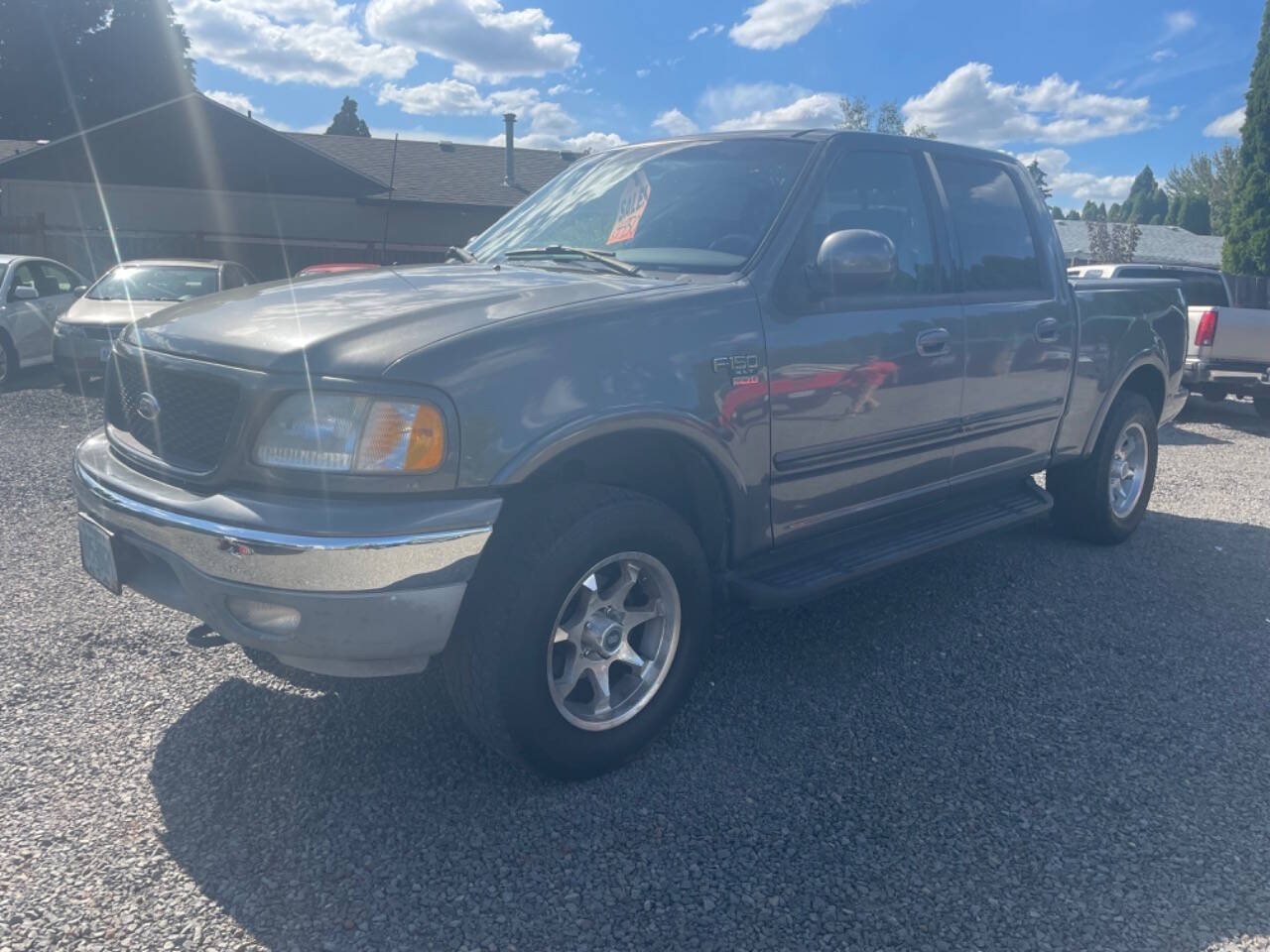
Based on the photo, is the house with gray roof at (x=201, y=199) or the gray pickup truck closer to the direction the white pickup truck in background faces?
the house with gray roof

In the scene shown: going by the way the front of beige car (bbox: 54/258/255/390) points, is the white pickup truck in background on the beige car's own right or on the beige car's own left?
on the beige car's own left

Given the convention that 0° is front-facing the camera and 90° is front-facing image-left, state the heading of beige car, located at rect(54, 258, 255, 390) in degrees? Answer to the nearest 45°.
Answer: approximately 45°

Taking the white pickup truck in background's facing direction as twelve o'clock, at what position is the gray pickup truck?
The gray pickup truck is roughly at 8 o'clock from the white pickup truck in background.

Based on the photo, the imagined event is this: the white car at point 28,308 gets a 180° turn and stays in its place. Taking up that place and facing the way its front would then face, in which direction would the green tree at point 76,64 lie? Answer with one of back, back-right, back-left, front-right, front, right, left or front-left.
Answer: front-left

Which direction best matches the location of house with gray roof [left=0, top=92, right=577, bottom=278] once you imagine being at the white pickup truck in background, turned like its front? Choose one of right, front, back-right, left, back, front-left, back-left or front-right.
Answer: front-left

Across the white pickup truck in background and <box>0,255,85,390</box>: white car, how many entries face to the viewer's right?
0

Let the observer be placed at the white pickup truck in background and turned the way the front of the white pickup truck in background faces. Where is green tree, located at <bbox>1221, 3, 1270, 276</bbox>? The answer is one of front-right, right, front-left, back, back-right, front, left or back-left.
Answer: front-right

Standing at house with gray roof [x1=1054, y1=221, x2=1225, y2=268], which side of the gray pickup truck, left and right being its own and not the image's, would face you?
back

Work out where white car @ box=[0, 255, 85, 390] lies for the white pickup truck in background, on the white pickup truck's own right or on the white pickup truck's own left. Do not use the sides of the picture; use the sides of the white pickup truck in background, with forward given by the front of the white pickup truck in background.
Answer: on the white pickup truck's own left

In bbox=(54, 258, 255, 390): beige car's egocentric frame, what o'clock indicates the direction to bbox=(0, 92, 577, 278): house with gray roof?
The house with gray roof is roughly at 5 o'clock from the beige car.

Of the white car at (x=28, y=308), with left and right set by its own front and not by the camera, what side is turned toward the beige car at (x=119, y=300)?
left

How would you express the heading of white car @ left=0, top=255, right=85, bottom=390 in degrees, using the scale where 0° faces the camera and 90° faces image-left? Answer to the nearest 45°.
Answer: approximately 45°
